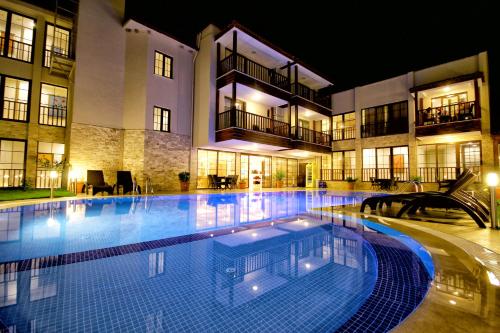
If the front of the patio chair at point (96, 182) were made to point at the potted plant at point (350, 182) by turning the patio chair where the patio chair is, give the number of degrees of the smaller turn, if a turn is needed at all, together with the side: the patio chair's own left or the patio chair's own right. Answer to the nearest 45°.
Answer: approximately 45° to the patio chair's own left

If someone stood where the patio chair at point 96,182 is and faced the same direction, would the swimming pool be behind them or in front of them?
in front

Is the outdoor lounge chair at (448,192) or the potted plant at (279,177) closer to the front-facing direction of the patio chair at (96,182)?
the outdoor lounge chair

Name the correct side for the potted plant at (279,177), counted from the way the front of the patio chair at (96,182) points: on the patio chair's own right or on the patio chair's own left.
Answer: on the patio chair's own left

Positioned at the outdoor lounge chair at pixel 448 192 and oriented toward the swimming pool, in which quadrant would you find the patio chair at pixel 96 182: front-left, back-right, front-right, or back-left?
front-right

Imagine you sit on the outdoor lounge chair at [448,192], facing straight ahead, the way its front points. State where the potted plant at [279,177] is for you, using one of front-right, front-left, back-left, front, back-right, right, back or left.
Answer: front-right

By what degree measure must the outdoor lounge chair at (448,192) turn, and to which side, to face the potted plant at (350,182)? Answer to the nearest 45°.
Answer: approximately 45° to its right

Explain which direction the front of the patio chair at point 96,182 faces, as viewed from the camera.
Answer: facing the viewer and to the right of the viewer

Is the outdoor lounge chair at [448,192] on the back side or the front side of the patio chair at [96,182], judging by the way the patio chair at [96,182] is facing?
on the front side

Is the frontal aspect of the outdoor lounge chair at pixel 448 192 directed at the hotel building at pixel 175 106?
yes

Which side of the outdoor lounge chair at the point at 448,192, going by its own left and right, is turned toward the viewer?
left

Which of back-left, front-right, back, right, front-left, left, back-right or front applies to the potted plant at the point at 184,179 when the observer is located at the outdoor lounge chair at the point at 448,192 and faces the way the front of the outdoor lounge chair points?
front

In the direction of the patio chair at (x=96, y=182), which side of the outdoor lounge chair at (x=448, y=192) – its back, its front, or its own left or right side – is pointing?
front

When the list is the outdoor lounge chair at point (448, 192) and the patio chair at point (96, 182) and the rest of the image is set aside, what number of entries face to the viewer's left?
1
